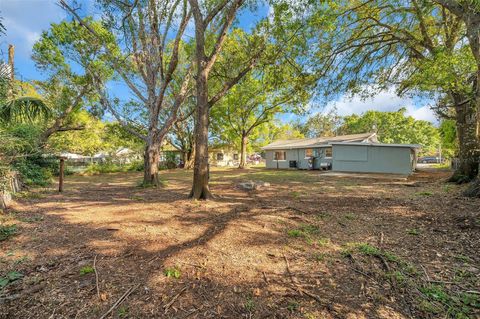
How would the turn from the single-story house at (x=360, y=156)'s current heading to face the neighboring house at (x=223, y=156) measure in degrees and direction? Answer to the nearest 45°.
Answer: approximately 45° to its left

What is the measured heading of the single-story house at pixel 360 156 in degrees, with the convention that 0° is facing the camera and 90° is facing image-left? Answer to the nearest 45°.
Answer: approximately 180°

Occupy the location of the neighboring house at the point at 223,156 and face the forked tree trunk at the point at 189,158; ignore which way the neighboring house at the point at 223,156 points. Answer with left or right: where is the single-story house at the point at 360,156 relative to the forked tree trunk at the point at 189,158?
left

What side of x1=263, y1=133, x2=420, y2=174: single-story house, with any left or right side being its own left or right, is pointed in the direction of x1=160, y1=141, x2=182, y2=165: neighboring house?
left

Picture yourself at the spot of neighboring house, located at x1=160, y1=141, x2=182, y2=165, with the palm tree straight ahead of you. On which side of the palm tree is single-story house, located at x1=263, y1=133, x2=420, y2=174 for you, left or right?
left

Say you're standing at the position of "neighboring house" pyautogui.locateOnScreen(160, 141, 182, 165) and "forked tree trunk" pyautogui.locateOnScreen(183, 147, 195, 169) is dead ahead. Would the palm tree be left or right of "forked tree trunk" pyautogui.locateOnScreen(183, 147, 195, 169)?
right
